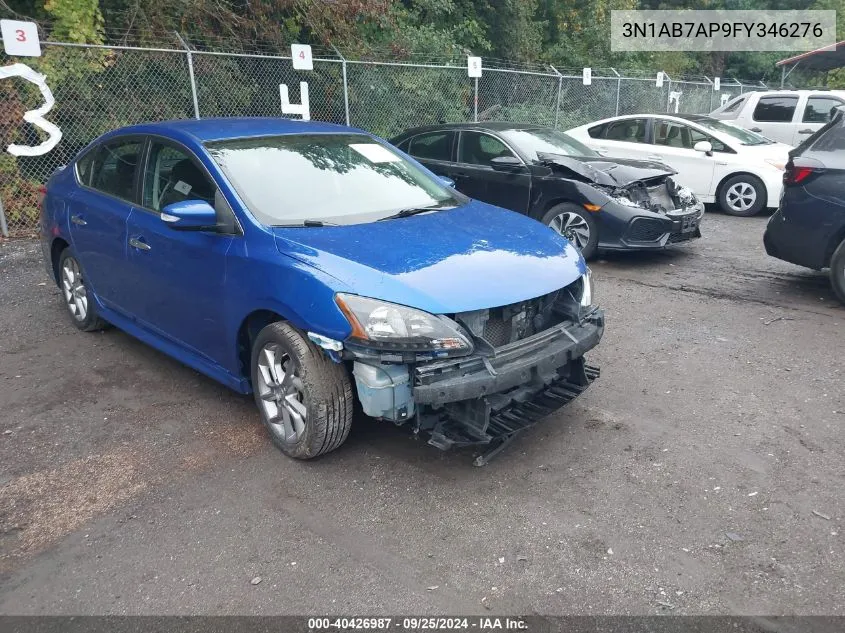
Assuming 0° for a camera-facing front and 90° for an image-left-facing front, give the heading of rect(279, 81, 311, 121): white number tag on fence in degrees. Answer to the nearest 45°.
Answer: approximately 0°

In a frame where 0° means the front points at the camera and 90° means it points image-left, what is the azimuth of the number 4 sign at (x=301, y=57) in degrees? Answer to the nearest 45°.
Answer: approximately 0°

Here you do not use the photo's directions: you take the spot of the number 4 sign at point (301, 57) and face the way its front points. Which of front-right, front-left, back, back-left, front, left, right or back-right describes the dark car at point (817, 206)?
front-left

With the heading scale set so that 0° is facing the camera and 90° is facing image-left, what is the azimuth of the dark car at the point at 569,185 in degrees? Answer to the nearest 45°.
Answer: approximately 315°

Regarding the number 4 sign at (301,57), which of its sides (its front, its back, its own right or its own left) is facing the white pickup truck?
left

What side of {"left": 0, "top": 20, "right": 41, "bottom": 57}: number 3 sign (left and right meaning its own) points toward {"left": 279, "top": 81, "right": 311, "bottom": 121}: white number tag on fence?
left

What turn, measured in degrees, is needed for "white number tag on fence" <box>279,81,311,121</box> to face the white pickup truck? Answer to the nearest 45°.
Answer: approximately 90° to its left

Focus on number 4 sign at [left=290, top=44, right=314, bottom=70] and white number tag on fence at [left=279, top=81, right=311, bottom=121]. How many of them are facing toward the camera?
2
